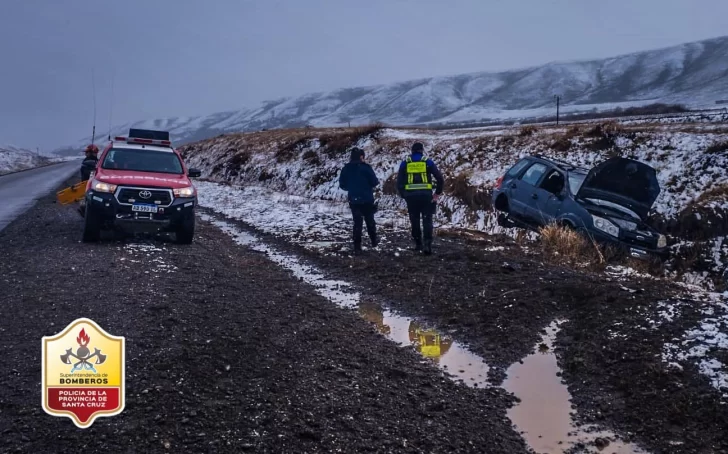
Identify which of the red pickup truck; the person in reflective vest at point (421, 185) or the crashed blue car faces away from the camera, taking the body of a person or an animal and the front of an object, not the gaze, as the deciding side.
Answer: the person in reflective vest

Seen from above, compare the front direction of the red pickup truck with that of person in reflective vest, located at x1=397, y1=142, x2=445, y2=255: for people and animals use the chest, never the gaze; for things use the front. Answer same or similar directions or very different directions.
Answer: very different directions

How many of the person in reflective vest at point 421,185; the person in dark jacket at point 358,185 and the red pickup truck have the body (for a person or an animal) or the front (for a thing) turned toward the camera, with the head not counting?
1

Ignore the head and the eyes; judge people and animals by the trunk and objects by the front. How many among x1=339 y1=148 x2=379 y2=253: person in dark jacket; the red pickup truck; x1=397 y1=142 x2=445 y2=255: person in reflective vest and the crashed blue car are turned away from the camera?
2

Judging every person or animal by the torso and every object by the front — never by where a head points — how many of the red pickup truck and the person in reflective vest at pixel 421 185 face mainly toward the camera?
1

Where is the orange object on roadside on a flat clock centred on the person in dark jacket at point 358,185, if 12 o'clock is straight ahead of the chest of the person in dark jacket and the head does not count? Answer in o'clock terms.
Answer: The orange object on roadside is roughly at 10 o'clock from the person in dark jacket.

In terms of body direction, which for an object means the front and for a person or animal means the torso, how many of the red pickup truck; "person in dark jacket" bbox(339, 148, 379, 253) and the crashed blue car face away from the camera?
1

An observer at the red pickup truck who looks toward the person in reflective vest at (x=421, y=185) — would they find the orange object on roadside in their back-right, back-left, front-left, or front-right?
back-left

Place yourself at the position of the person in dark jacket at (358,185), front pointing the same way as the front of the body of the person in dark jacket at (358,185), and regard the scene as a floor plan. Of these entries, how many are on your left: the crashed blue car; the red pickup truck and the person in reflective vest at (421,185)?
1

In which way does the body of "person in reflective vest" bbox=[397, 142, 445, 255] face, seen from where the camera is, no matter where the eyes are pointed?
away from the camera

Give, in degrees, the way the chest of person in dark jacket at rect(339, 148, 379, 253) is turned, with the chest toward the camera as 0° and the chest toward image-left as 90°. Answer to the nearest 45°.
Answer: approximately 180°

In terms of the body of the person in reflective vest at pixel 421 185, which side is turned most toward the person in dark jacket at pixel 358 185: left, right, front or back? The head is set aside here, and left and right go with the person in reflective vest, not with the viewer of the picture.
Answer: left

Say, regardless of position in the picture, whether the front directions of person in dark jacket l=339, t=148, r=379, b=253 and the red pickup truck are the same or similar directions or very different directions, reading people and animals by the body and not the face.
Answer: very different directions

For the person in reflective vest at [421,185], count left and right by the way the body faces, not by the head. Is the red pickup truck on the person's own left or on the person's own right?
on the person's own left
